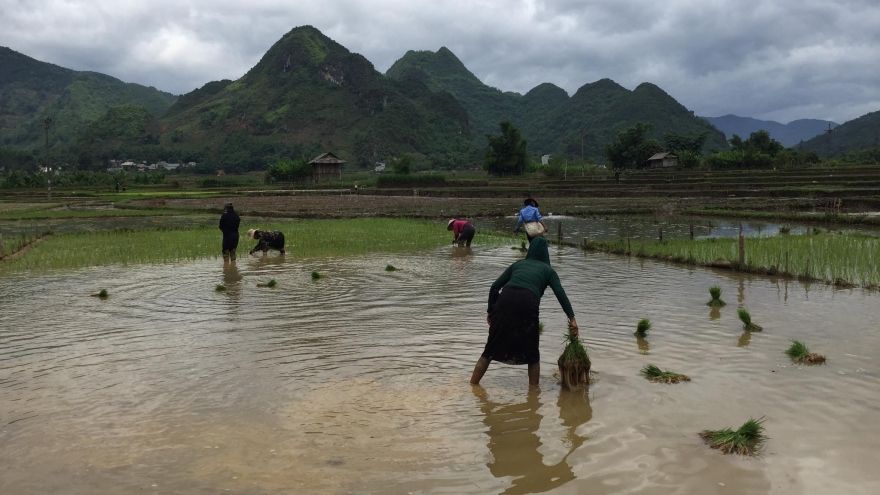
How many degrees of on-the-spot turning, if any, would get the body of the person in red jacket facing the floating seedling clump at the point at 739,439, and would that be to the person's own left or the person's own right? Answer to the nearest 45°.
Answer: approximately 90° to the person's own left

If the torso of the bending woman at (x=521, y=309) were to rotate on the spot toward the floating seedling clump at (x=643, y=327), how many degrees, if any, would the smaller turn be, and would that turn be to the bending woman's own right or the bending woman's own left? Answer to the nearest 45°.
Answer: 0° — they already face it

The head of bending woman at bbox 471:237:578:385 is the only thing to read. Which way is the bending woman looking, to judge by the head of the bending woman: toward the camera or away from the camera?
away from the camera

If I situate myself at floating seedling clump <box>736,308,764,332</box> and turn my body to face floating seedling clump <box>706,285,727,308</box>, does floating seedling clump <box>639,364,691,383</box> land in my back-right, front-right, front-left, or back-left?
back-left

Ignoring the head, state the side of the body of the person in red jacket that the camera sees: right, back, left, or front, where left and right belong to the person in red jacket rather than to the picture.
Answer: left

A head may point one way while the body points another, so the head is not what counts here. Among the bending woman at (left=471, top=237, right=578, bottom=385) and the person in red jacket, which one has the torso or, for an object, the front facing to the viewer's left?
the person in red jacket

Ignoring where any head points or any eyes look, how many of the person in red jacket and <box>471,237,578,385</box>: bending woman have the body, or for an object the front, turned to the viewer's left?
1

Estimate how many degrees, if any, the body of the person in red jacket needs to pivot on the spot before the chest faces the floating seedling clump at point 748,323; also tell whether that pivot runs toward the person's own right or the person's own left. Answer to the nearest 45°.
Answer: approximately 90° to the person's own left

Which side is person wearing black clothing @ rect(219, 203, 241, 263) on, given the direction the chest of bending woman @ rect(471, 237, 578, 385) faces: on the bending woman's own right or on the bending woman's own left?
on the bending woman's own left

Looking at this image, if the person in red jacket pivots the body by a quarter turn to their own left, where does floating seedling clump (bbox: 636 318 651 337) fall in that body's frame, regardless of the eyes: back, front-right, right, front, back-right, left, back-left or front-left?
front

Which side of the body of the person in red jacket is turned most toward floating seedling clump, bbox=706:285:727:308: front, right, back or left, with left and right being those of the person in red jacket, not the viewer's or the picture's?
left

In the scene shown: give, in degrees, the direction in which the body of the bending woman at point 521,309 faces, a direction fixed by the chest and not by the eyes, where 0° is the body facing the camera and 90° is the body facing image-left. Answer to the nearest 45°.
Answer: approximately 225°
